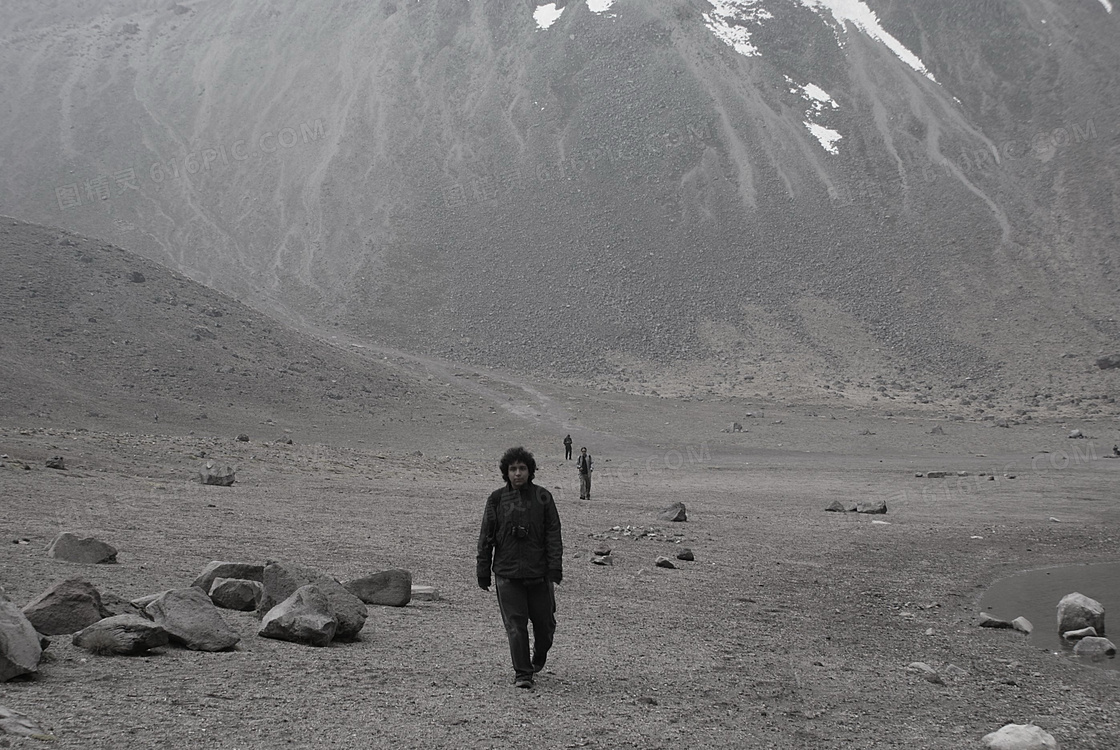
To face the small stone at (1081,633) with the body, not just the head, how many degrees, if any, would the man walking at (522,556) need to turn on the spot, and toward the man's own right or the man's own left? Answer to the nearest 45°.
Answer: approximately 135° to the man's own left

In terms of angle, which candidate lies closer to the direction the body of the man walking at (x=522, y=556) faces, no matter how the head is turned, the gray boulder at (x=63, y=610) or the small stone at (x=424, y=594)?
the gray boulder

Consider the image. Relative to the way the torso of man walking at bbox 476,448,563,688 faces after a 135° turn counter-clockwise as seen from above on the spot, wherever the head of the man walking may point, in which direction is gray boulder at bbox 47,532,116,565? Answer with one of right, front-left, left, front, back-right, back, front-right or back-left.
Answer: left

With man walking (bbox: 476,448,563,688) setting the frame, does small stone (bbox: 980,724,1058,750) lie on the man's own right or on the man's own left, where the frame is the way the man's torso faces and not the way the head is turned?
on the man's own left

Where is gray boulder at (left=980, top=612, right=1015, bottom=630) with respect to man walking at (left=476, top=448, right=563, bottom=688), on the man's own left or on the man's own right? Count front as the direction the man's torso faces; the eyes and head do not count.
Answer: on the man's own left

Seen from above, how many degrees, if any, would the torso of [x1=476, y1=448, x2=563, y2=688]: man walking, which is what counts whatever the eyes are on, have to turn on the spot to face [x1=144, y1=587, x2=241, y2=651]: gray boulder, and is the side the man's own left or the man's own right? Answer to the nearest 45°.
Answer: approximately 90° to the man's own right

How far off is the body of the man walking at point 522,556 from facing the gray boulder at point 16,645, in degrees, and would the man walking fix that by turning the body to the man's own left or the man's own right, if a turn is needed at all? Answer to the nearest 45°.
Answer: approximately 90° to the man's own right

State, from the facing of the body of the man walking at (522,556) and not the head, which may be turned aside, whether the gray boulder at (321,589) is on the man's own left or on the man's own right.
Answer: on the man's own right

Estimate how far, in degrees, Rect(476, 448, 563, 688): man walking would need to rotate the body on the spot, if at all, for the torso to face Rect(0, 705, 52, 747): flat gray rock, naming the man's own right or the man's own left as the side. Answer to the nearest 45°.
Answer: approximately 45° to the man's own right

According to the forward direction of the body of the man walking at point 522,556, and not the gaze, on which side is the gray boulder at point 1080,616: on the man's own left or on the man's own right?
on the man's own left

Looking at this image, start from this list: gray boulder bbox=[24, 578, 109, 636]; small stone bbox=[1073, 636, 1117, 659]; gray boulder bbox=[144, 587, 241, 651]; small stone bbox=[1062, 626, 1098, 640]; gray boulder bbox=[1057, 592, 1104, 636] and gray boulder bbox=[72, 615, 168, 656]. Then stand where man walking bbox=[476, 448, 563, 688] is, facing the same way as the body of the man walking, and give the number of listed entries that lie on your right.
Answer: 3

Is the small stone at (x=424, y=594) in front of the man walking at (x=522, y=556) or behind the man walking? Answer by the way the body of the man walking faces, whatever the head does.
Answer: behind

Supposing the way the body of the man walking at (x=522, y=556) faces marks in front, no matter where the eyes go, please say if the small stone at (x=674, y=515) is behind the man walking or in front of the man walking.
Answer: behind

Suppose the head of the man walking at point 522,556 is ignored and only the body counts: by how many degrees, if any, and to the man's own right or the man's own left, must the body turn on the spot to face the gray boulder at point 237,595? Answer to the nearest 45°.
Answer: approximately 135° to the man's own right

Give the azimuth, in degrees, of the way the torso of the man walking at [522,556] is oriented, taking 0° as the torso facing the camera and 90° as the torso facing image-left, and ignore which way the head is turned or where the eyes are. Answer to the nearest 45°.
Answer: approximately 0°

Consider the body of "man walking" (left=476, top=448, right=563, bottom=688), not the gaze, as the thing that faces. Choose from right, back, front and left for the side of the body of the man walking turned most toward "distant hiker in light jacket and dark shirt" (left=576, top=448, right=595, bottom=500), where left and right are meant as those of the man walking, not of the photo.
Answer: back
